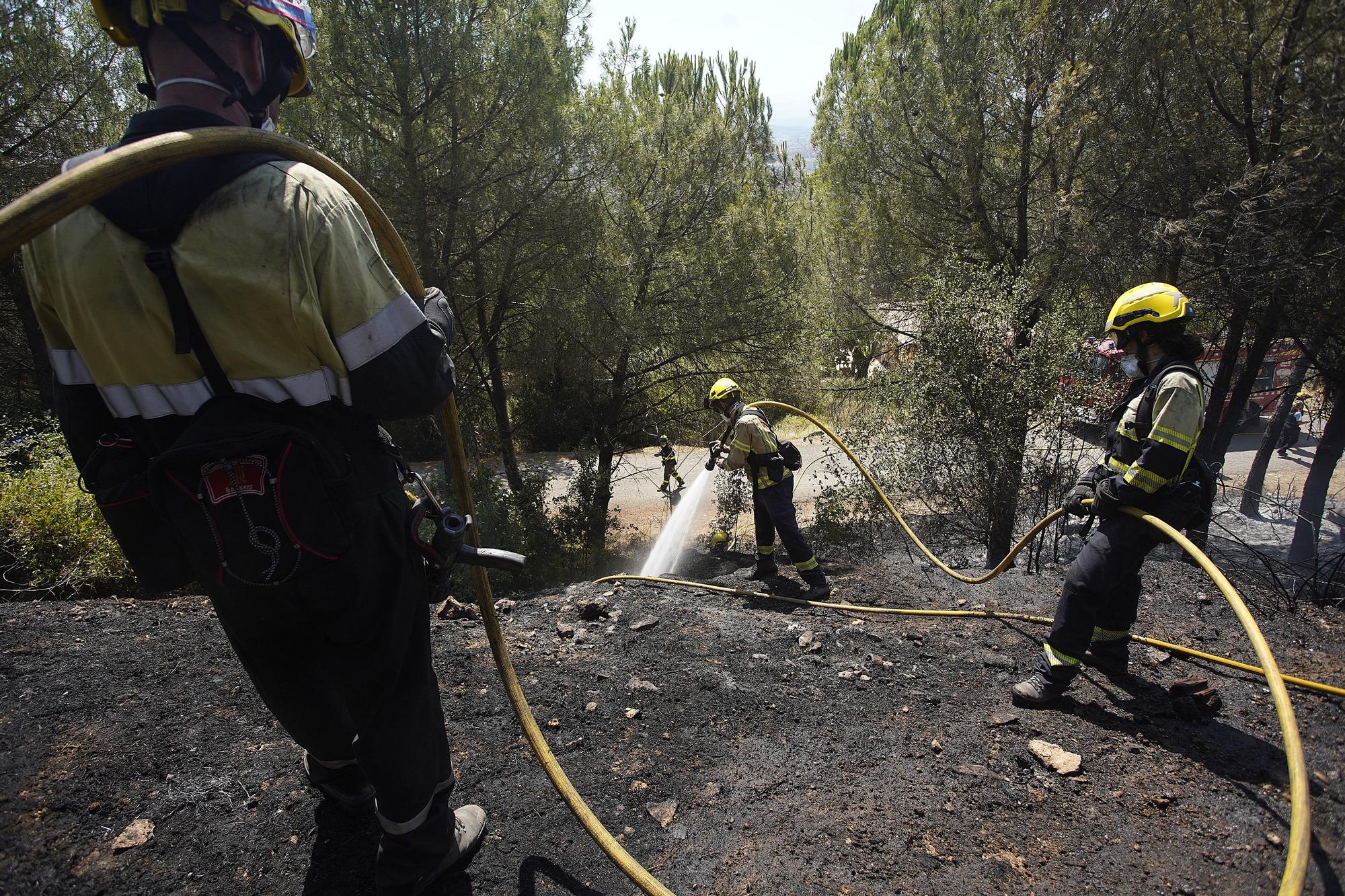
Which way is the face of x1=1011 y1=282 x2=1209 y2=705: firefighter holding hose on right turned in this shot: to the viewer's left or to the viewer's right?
to the viewer's left

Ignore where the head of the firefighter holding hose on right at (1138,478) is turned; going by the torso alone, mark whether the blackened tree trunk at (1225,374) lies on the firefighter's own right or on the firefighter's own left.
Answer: on the firefighter's own right

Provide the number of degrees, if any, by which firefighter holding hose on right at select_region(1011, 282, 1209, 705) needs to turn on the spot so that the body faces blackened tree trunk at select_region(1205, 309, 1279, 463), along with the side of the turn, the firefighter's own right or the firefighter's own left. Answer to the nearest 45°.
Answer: approximately 90° to the firefighter's own right

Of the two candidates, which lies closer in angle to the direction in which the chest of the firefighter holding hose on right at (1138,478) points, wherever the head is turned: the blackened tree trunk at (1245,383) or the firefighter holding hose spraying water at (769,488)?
the firefighter holding hose spraying water

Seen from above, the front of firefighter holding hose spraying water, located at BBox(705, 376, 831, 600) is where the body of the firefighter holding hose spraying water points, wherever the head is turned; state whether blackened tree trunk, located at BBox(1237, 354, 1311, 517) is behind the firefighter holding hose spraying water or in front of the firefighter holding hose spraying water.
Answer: behind

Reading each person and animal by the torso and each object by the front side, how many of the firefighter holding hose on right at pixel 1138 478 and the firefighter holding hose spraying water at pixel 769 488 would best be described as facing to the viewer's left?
2

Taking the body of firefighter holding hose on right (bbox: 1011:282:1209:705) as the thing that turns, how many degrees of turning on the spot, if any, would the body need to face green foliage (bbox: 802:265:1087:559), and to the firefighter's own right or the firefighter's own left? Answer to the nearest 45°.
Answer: approximately 90° to the firefighter's own right

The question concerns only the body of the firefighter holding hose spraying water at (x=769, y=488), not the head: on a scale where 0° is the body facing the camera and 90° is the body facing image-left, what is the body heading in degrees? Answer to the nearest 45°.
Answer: approximately 90°

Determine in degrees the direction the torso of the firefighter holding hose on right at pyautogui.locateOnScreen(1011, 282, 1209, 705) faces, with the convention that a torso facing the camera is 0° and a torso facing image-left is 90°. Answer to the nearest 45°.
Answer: approximately 90°

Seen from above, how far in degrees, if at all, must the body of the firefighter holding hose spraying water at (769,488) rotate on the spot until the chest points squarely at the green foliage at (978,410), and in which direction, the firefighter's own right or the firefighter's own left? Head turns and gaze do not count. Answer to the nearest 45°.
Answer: approximately 135° to the firefighter's own right

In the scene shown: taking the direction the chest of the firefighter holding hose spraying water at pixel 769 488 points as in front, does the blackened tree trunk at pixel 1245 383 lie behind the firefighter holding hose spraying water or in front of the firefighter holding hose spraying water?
behind

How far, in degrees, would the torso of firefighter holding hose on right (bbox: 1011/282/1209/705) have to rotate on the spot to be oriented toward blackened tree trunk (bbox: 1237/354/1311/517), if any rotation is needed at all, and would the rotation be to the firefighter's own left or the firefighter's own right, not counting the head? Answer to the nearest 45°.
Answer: approximately 90° to the firefighter's own right

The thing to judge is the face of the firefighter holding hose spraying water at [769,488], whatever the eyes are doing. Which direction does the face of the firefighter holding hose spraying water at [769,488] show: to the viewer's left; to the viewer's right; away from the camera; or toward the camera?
to the viewer's left
